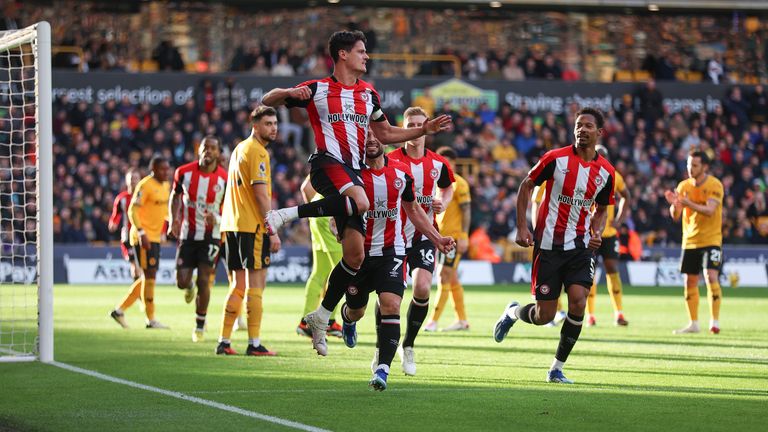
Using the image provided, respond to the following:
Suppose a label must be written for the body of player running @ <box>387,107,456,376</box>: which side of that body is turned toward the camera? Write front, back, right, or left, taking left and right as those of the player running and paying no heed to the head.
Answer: front

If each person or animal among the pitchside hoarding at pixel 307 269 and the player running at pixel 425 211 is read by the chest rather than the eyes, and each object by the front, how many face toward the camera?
2

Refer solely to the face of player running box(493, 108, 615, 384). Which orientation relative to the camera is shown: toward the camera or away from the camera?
toward the camera

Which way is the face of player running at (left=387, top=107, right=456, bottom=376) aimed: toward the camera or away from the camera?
toward the camera

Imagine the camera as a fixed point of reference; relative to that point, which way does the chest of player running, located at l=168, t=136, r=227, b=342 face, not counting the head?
toward the camera

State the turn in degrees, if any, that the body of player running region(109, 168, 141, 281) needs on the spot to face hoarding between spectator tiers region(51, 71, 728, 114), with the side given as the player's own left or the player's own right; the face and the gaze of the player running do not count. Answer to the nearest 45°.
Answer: approximately 180°

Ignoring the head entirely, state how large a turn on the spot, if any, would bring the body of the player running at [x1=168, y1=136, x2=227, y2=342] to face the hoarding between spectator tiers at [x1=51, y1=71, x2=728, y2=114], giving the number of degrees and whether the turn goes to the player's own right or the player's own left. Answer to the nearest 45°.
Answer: approximately 180°

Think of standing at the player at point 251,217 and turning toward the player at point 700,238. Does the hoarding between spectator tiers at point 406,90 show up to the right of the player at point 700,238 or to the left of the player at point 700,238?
left

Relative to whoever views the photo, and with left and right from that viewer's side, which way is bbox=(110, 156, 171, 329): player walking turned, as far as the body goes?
facing the viewer and to the right of the viewer

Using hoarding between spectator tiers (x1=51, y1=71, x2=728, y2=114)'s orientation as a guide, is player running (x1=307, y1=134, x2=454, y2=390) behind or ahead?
ahead

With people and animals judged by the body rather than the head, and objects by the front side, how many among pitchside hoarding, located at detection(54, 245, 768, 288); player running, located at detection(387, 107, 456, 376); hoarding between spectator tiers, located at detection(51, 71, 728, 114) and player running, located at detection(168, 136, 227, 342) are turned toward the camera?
4

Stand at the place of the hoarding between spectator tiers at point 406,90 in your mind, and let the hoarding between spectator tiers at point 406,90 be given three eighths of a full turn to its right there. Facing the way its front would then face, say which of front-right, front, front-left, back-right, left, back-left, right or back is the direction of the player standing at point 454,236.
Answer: back-left

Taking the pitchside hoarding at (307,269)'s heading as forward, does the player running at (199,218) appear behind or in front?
in front

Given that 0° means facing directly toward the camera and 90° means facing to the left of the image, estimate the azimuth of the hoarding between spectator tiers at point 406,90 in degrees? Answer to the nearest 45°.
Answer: approximately 0°

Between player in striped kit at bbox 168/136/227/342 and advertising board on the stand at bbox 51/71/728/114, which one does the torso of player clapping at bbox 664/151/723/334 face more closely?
the player in striped kit

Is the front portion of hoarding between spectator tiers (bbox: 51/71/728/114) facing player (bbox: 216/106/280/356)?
yes
